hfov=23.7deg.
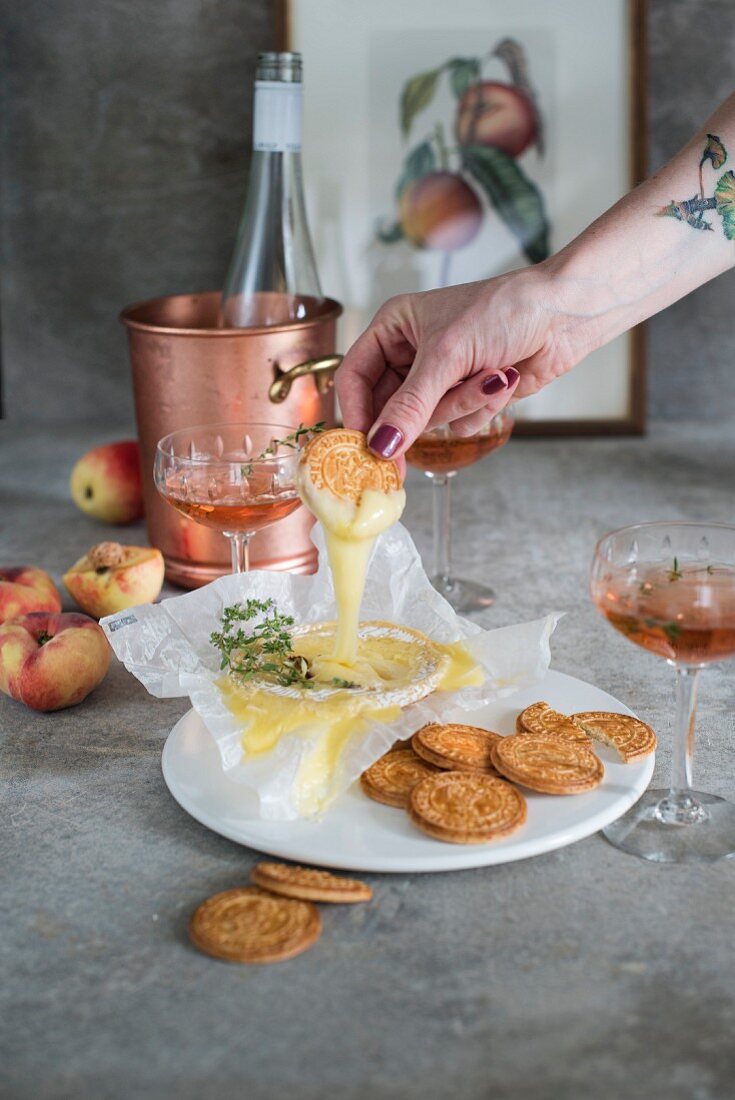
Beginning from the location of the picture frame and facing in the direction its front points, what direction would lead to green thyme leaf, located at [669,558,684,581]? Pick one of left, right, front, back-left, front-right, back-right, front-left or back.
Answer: front

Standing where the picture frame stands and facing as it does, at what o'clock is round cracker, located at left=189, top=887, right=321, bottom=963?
The round cracker is roughly at 12 o'clock from the picture frame.

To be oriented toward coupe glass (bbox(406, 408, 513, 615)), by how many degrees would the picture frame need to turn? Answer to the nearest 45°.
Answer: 0° — it already faces it

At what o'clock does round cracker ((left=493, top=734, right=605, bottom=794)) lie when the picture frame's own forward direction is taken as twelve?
The round cracker is roughly at 12 o'clock from the picture frame.

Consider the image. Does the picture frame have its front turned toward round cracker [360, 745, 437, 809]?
yes

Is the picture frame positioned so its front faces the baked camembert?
yes

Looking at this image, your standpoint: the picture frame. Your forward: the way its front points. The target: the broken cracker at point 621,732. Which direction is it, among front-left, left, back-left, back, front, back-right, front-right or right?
front

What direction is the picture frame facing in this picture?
toward the camera

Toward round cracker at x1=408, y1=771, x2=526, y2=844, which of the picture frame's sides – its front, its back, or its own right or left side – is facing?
front

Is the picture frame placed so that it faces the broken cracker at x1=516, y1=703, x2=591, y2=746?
yes

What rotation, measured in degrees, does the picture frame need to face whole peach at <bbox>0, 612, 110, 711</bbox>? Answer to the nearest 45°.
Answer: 0° — it already faces it

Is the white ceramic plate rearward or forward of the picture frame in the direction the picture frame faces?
forward

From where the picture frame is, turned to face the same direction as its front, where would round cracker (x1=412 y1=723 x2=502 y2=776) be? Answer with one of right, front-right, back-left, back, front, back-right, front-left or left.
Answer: front

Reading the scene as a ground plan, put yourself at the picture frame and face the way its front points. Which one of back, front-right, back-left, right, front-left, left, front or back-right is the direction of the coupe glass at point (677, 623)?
front
